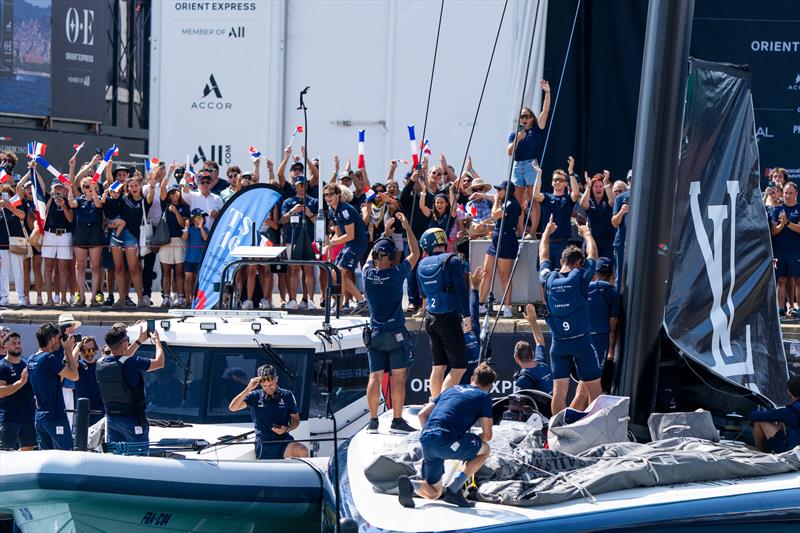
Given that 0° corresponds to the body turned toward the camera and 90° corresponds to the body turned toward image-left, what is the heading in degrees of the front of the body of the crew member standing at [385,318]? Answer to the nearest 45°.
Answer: approximately 180°

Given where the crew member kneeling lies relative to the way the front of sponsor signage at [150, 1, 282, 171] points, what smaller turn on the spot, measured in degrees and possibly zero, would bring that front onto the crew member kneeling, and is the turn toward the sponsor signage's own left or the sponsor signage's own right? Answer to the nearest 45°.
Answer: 0° — it already faces them

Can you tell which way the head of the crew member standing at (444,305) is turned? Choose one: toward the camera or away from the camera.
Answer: away from the camera

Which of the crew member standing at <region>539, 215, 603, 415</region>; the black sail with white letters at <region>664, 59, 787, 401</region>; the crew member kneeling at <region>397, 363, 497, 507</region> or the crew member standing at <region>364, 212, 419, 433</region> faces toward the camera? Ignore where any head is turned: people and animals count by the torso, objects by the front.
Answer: the black sail with white letters

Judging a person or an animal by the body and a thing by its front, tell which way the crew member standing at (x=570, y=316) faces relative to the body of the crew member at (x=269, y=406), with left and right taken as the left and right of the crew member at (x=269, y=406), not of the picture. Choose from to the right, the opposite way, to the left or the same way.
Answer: the opposite way

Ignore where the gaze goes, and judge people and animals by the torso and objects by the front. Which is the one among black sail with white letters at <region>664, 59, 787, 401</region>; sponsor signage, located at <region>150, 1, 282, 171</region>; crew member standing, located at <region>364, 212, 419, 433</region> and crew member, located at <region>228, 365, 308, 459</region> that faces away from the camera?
crew member standing, located at <region>364, 212, 419, 433</region>

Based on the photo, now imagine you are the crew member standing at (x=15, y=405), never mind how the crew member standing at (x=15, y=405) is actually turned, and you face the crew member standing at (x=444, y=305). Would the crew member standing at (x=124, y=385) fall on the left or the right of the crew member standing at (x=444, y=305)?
right

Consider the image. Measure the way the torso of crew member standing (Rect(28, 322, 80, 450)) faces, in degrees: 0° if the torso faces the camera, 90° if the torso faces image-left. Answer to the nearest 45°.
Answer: approximately 225°

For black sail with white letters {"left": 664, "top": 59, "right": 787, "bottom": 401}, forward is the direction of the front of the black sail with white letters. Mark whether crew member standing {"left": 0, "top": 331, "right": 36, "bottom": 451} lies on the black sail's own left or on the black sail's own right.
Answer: on the black sail's own right

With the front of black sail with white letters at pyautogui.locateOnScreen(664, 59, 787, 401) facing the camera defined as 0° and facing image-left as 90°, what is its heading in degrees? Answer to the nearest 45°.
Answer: approximately 0°

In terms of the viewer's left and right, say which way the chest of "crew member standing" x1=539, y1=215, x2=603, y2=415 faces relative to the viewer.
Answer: facing away from the viewer

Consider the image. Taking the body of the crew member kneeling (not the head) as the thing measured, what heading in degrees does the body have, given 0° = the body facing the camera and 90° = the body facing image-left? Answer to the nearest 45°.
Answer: approximately 225°

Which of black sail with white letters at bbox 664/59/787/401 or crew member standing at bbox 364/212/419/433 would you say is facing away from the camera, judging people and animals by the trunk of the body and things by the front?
the crew member standing

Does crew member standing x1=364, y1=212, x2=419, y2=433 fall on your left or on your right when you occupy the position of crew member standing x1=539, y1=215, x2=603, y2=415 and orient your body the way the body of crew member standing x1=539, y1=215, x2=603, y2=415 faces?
on your left
